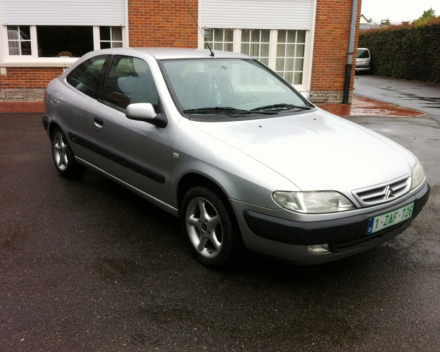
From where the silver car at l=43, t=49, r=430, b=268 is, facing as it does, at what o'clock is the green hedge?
The green hedge is roughly at 8 o'clock from the silver car.

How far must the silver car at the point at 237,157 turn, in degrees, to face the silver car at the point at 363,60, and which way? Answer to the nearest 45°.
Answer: approximately 135° to its left

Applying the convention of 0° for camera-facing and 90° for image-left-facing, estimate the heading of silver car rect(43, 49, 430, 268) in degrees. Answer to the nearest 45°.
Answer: approximately 315°
